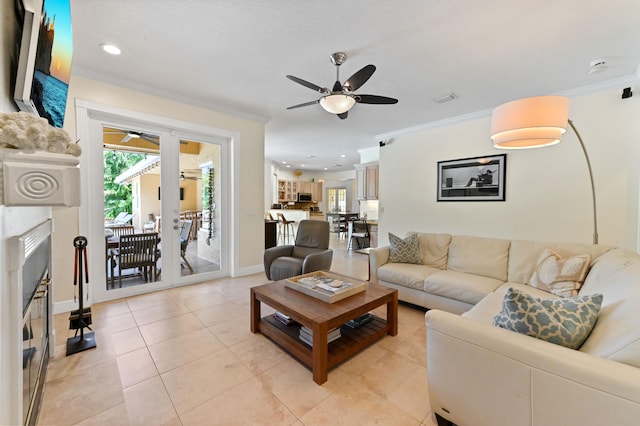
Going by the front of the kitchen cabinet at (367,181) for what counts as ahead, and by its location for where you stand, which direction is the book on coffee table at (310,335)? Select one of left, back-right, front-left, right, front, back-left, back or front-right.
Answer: front-left

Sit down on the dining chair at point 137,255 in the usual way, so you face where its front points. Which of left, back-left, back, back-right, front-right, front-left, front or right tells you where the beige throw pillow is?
back

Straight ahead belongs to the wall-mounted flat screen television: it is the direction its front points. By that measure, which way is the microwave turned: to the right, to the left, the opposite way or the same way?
to the right

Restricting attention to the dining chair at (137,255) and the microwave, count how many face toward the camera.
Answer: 1

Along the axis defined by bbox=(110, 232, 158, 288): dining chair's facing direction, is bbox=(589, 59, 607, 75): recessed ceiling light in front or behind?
behind

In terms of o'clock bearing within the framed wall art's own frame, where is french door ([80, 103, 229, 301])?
The french door is roughly at 12 o'clock from the framed wall art.

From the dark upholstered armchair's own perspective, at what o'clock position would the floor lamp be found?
The floor lamp is roughly at 9 o'clock from the dark upholstered armchair.

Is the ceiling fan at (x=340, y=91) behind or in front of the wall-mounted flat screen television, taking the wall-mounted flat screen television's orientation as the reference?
in front

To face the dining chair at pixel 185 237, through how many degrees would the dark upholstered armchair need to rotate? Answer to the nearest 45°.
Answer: approximately 45° to its right

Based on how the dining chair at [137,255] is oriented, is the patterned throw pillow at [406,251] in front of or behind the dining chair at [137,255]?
behind

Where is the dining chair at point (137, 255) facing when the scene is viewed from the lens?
facing away from the viewer and to the left of the viewer

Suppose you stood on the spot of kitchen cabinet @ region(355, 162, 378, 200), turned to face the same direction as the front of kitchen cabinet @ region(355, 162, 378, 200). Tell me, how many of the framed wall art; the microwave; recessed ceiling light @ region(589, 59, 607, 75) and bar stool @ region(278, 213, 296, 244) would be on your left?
2
